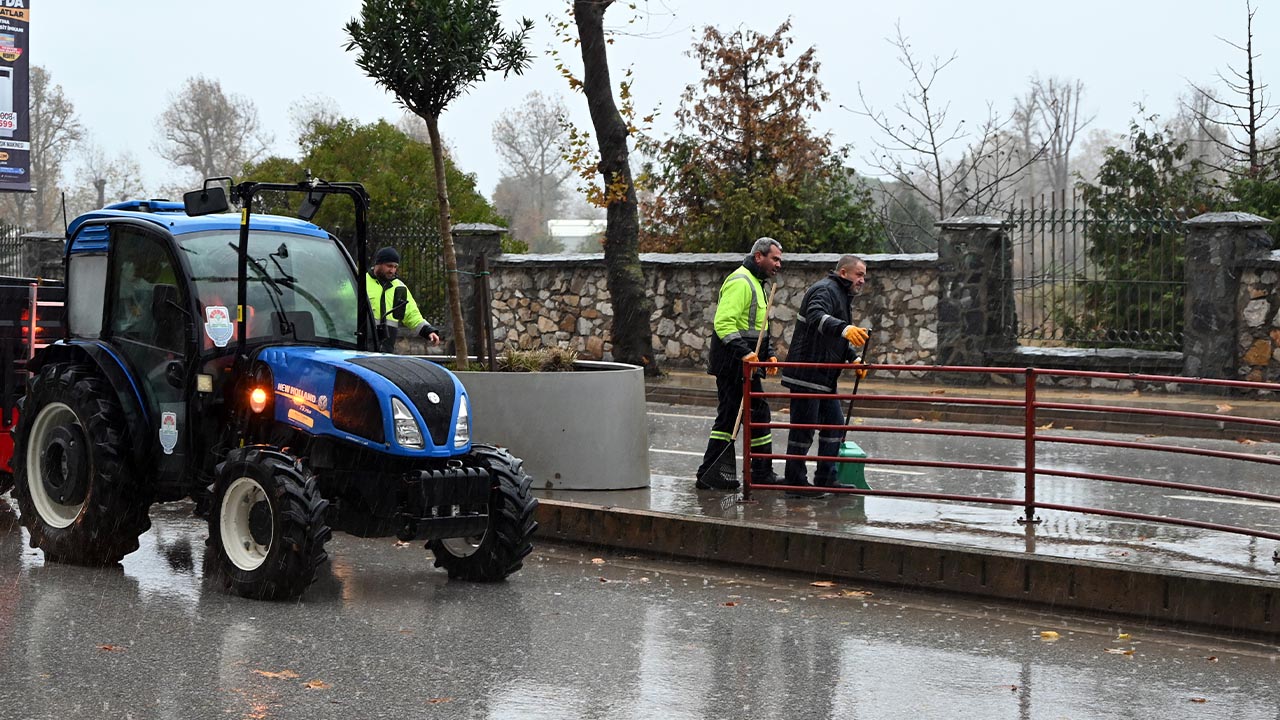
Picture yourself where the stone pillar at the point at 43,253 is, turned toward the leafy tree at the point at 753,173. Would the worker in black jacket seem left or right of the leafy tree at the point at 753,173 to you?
right

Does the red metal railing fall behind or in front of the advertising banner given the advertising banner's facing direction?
in front

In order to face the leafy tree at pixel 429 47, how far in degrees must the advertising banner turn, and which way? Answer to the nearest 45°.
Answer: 0° — it already faces it

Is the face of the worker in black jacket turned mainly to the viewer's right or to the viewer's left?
to the viewer's right

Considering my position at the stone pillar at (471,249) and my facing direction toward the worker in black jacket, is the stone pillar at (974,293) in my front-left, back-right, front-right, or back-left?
front-left

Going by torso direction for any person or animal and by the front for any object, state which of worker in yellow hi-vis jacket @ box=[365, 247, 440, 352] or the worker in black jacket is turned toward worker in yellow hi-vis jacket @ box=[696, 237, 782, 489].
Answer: worker in yellow hi-vis jacket @ box=[365, 247, 440, 352]

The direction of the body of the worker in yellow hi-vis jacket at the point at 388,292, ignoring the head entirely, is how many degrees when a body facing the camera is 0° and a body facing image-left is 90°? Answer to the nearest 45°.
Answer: approximately 315°

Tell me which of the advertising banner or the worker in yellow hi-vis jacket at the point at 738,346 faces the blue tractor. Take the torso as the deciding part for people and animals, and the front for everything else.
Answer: the advertising banner

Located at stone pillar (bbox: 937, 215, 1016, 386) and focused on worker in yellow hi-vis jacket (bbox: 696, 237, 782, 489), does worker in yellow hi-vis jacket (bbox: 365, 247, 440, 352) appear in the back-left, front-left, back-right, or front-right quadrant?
front-right

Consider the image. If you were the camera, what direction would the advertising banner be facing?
facing the viewer

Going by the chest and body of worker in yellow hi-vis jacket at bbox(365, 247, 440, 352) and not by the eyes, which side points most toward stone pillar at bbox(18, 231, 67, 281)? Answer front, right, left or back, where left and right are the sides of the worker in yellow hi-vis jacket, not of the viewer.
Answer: back

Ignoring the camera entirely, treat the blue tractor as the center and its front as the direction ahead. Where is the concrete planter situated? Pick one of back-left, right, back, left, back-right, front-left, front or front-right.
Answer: left

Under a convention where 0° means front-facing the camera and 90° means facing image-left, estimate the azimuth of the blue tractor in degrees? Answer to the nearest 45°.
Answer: approximately 315°
